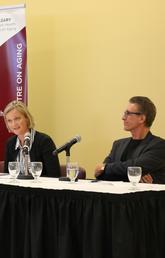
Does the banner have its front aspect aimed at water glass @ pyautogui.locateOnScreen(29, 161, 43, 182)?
yes

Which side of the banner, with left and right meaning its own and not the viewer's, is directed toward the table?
front

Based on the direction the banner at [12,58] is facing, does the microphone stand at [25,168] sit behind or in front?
in front

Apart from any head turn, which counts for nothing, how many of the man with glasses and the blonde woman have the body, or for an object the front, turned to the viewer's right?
0

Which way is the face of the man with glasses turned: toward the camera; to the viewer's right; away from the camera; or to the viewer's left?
to the viewer's left

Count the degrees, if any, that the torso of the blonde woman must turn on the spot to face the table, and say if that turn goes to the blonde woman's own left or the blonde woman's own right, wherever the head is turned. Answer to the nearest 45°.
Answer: approximately 45° to the blonde woman's own left

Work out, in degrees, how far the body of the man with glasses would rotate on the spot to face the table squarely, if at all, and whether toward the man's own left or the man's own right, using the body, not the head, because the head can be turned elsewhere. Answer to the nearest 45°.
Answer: approximately 45° to the man's own left

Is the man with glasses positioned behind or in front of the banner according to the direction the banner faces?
in front

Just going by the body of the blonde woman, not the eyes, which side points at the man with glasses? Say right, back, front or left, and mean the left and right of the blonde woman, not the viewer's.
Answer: left

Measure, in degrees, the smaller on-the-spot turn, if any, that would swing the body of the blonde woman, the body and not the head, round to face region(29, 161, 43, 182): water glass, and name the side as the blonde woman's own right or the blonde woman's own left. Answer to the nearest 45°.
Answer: approximately 45° to the blonde woman's own left
